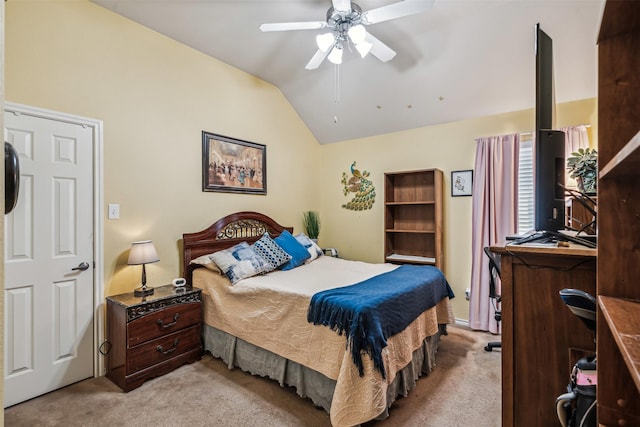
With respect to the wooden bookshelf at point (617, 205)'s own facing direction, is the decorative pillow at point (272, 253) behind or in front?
in front

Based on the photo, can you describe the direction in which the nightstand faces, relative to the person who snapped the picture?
facing the viewer and to the right of the viewer

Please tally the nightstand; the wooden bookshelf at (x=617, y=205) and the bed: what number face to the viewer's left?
1

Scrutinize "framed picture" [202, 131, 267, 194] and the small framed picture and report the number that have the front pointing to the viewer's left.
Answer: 0

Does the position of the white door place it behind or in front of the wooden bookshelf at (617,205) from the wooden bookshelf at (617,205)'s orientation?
in front

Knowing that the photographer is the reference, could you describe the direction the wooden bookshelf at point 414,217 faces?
facing the viewer and to the left of the viewer

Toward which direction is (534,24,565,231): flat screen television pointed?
to the viewer's left

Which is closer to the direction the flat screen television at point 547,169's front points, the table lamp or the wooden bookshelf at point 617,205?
the table lamp

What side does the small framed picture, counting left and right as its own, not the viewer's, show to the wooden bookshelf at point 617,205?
front

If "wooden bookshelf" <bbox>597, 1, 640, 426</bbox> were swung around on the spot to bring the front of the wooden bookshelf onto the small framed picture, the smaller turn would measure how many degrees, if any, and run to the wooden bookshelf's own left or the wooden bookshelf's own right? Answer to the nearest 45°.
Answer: approximately 45° to the wooden bookshelf's own right

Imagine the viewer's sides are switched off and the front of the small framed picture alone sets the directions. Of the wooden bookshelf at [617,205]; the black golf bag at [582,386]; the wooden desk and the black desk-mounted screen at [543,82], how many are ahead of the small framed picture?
4

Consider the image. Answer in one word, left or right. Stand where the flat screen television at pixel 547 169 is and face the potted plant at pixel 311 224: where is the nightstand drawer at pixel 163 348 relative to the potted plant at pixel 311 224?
left

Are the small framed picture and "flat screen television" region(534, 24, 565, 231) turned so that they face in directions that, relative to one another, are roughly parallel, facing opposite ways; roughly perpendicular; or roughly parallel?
roughly perpendicular

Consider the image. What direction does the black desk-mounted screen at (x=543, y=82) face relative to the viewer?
to the viewer's left

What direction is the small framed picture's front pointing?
toward the camera

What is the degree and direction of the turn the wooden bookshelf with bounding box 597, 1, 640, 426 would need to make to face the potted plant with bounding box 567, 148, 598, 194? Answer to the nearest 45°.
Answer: approximately 90° to its right
